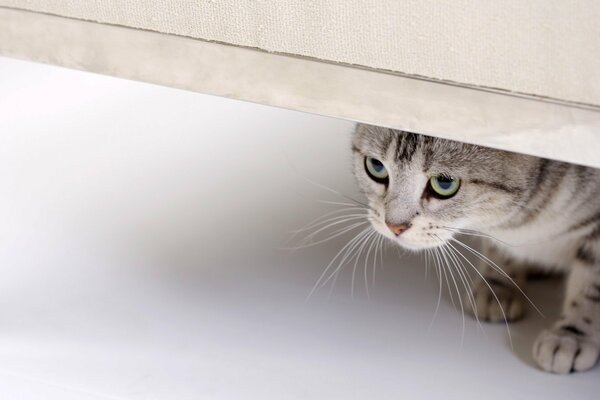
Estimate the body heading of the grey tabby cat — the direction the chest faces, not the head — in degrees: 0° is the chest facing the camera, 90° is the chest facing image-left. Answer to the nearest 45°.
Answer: approximately 45°
